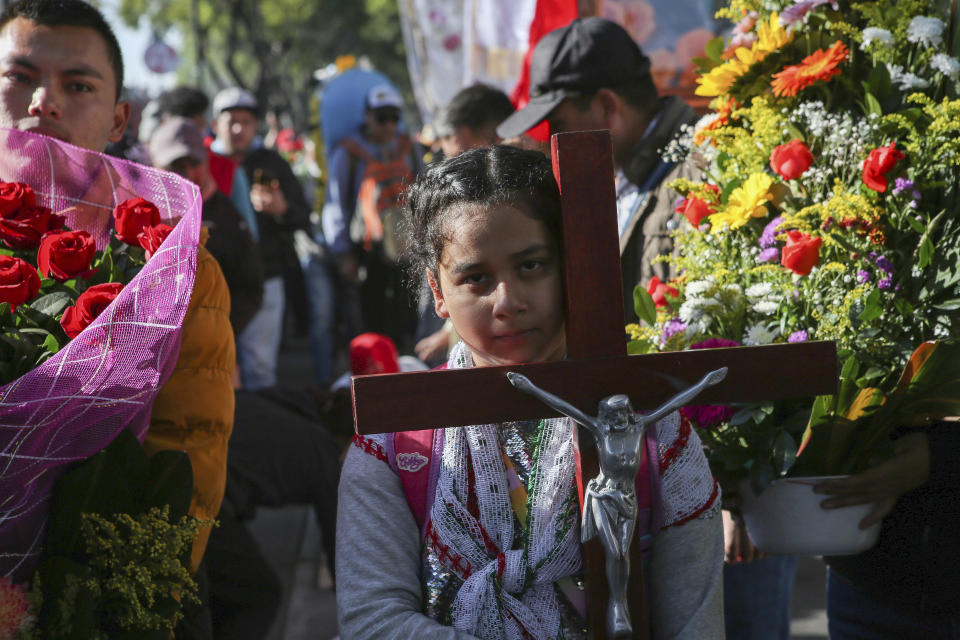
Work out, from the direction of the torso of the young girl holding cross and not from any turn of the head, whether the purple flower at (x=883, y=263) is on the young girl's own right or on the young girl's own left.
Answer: on the young girl's own left

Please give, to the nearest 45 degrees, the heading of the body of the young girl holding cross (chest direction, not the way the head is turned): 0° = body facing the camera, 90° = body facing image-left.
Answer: approximately 0°

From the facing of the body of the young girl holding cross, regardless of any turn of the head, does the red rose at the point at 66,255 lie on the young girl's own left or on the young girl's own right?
on the young girl's own right

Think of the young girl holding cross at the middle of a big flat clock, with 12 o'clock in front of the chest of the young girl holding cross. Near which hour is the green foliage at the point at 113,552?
The green foliage is roughly at 3 o'clock from the young girl holding cross.

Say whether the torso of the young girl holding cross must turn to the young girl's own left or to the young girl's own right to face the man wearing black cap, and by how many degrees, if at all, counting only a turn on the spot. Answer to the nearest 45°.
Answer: approximately 180°
